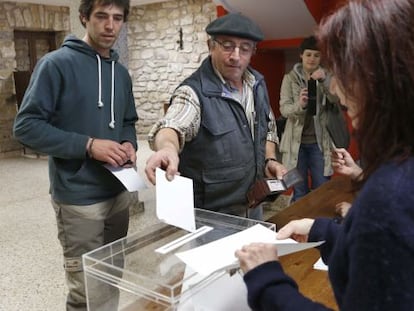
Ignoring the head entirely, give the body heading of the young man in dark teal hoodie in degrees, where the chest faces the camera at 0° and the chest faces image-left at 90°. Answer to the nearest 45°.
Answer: approximately 315°

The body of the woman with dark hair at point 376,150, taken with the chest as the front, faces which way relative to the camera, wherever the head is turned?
to the viewer's left
